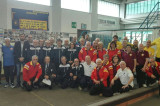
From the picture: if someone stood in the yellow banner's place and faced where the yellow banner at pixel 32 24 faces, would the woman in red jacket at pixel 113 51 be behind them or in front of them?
in front

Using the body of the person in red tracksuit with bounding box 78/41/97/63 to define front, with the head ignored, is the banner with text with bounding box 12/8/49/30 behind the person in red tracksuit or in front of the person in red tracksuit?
behind

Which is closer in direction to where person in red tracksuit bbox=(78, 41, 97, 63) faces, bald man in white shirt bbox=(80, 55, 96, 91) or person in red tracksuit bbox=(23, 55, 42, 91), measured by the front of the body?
the bald man in white shirt

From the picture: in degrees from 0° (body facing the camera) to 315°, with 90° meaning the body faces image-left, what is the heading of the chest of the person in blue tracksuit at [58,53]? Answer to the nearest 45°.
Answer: approximately 0°

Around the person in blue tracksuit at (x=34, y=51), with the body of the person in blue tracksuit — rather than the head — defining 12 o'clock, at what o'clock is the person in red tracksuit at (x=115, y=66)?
The person in red tracksuit is roughly at 10 o'clock from the person in blue tracksuit.

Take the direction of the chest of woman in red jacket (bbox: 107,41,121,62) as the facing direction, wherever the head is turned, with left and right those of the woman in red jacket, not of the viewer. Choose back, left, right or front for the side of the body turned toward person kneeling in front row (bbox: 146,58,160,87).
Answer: left

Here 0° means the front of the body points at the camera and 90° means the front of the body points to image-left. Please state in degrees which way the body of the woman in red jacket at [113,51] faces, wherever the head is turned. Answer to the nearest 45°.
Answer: approximately 0°

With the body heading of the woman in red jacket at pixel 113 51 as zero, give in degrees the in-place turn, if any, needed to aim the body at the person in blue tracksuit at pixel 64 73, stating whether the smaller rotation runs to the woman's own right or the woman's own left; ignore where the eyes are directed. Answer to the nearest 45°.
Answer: approximately 90° to the woman's own right
